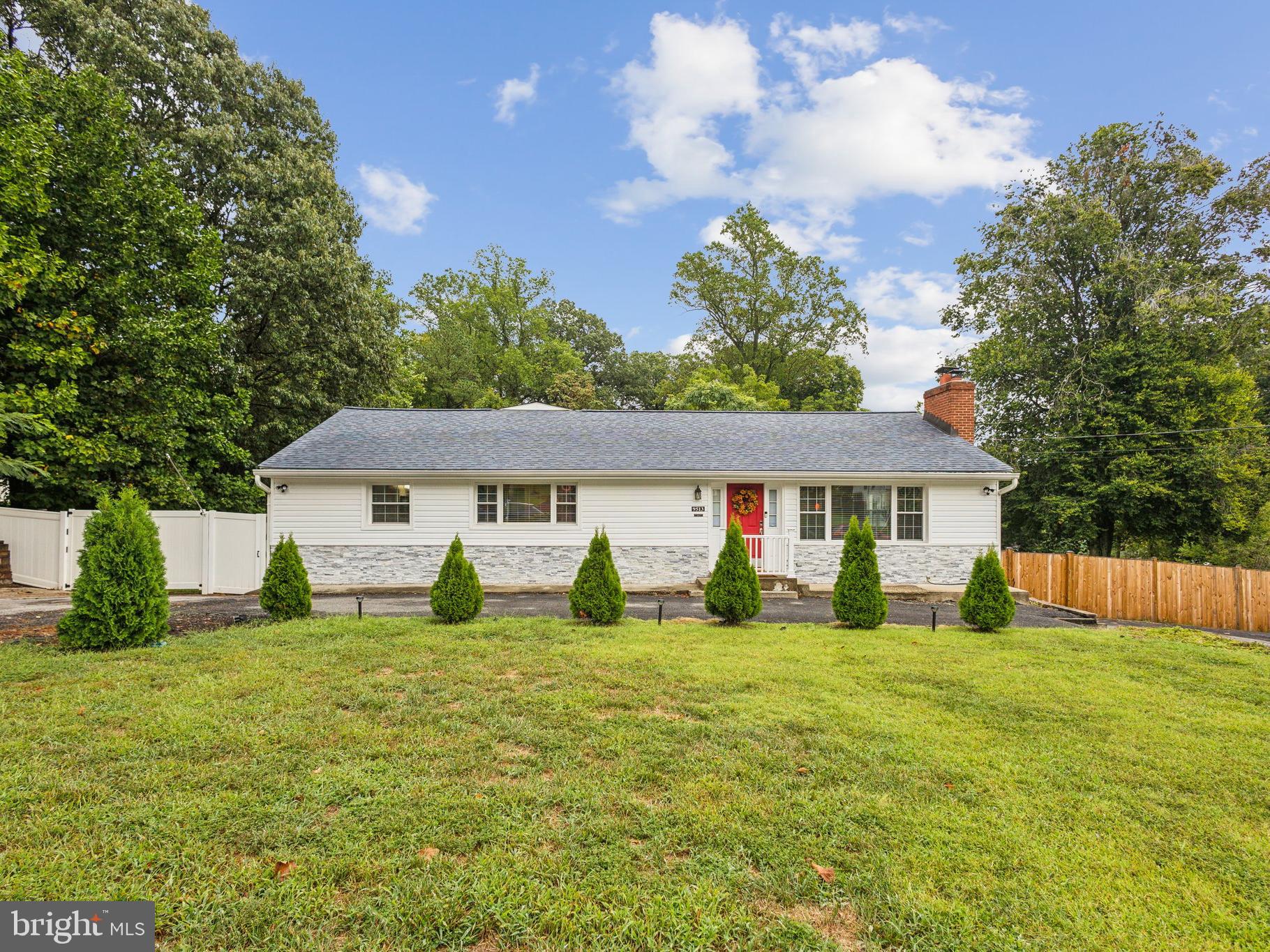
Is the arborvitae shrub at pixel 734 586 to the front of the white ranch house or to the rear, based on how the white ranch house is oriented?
to the front

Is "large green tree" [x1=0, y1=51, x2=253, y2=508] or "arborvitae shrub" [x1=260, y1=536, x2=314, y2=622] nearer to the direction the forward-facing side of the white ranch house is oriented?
the arborvitae shrub

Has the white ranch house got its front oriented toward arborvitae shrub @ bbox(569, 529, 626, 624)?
yes

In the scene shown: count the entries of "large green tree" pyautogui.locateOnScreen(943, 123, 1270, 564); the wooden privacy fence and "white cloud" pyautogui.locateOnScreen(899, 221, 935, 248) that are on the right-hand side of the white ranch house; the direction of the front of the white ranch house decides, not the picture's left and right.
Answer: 0

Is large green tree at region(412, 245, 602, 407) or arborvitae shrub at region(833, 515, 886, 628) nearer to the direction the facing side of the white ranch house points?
the arborvitae shrub

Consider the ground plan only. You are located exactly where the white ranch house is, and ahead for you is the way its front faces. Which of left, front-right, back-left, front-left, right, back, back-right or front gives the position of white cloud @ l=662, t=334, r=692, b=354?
back

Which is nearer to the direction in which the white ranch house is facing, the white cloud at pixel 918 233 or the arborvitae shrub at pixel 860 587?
the arborvitae shrub

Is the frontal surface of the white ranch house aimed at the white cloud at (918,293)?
no

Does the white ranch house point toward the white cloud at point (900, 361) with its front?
no

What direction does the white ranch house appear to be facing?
toward the camera
